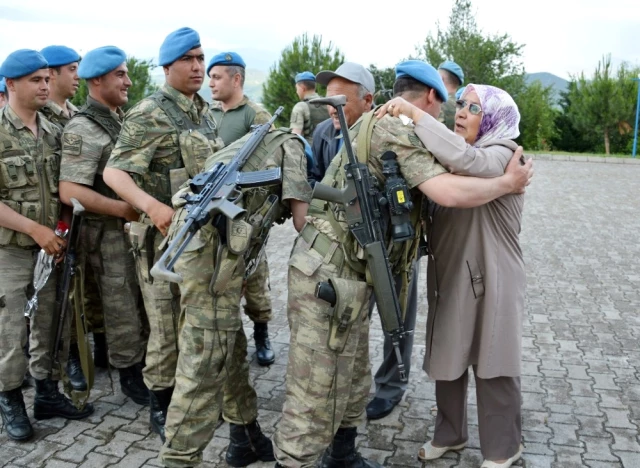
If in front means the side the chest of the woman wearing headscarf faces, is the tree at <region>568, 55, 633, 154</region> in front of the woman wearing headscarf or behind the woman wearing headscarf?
behind

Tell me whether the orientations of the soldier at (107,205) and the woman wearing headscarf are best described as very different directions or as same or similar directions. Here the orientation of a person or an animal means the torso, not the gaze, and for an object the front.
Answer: very different directions

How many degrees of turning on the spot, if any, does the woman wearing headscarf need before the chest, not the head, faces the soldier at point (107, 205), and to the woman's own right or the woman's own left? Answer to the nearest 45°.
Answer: approximately 45° to the woman's own right

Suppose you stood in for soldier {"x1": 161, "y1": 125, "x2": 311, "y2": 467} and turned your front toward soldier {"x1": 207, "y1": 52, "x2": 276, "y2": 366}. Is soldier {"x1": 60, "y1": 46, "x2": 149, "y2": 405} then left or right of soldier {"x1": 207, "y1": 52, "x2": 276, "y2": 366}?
left

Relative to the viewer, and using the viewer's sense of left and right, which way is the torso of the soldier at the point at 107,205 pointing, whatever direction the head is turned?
facing to the right of the viewer

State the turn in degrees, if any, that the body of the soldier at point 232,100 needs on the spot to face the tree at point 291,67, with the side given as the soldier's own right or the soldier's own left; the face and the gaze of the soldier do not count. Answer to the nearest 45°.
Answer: approximately 135° to the soldier's own right

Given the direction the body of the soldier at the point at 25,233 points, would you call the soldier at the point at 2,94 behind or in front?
behind

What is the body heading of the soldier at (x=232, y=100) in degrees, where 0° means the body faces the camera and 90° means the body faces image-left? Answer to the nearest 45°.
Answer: approximately 45°

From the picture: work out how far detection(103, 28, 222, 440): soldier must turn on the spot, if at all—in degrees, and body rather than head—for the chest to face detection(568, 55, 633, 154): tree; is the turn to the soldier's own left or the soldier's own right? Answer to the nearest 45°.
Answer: approximately 90° to the soldier's own left

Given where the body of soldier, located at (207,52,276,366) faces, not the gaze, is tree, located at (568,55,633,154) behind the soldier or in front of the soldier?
behind

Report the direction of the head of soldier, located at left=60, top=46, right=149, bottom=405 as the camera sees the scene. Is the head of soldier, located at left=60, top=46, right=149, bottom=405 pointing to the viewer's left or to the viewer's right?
to the viewer's right

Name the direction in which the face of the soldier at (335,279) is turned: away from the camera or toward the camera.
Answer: away from the camera
